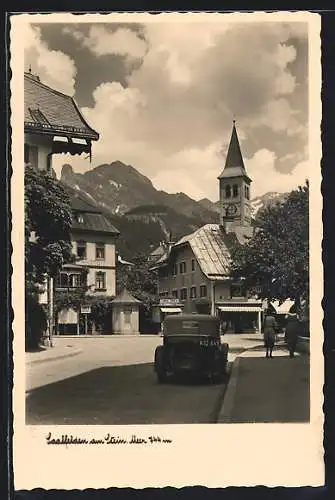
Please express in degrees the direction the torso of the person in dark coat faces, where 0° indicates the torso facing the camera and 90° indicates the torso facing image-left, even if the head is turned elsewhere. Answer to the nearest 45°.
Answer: approximately 180°

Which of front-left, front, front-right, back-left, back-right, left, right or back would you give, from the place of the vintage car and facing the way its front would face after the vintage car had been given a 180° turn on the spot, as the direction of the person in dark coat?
left

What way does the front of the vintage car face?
away from the camera
